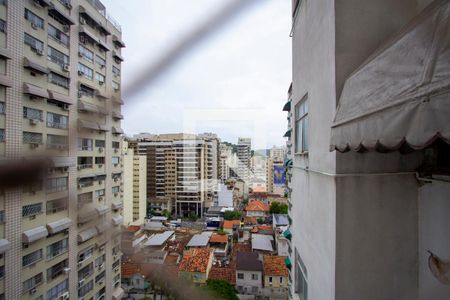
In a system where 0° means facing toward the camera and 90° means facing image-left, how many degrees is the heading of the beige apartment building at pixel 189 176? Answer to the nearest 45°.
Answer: approximately 0°

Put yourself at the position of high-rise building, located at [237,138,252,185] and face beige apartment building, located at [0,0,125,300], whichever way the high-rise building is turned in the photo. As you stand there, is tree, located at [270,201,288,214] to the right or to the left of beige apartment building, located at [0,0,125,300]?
left

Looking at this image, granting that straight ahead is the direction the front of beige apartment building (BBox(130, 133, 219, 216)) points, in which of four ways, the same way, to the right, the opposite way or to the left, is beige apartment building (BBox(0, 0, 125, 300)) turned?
to the left

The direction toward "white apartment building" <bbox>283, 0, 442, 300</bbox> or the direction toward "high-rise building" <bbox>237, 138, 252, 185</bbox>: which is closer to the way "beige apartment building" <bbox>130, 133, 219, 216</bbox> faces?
the white apartment building

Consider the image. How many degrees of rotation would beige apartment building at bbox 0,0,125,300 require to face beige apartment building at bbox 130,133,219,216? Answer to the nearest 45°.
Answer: approximately 90° to its left

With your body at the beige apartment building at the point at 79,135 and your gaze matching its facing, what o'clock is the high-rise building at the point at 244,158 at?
The high-rise building is roughly at 9 o'clock from the beige apartment building.

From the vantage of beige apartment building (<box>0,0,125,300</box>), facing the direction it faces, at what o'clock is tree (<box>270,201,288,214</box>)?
The tree is roughly at 9 o'clock from the beige apartment building.

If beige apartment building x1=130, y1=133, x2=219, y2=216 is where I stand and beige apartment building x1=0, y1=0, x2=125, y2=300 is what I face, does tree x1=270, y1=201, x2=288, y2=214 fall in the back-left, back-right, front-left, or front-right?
front-left

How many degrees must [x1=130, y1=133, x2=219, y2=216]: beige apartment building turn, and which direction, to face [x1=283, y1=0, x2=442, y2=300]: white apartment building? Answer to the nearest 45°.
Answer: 0° — it already faces it

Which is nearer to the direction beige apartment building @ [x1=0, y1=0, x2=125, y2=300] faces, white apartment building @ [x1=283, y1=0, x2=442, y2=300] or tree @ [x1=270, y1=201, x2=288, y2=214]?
the white apartment building

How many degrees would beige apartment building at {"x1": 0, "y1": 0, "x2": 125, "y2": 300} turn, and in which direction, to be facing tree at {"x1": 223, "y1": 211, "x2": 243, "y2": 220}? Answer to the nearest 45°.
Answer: approximately 90° to its left

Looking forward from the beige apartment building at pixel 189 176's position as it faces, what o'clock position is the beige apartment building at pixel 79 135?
the beige apartment building at pixel 79 135 is roughly at 12 o'clock from the beige apartment building at pixel 189 176.
